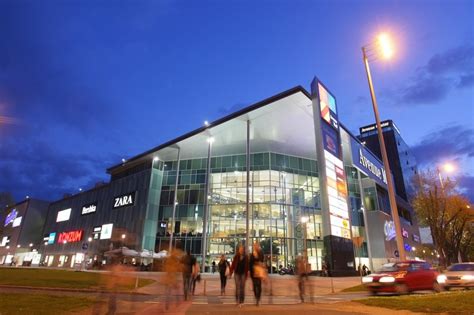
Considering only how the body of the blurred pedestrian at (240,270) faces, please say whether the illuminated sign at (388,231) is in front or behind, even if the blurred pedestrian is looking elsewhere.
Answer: behind

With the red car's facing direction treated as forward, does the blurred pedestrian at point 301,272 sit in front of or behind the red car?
in front

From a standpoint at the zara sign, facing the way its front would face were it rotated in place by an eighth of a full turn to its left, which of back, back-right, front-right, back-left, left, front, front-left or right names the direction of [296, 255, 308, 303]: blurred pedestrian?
front

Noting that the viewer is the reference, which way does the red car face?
facing the viewer and to the left of the viewer

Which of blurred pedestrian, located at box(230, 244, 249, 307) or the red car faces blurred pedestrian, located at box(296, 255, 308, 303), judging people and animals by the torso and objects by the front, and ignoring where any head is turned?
the red car

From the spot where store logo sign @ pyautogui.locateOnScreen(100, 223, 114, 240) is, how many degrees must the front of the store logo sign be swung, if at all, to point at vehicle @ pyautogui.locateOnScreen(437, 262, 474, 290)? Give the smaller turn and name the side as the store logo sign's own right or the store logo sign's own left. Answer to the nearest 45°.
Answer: approximately 45° to the store logo sign's own left

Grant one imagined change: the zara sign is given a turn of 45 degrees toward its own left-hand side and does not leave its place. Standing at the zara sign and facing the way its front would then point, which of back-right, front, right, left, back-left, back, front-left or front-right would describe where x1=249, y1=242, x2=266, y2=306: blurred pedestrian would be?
front

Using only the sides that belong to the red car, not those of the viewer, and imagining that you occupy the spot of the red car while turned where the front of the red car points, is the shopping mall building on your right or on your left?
on your right

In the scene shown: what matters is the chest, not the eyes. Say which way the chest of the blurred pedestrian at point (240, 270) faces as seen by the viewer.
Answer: toward the camera

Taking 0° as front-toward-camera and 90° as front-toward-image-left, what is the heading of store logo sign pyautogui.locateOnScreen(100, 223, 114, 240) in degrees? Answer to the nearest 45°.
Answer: approximately 45°

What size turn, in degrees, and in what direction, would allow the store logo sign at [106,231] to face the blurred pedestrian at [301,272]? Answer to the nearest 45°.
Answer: approximately 45° to its left

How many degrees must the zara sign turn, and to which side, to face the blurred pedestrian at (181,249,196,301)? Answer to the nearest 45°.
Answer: approximately 45° to its left

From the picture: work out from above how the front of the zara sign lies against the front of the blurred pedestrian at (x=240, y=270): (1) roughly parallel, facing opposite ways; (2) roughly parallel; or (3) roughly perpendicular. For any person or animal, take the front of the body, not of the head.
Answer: roughly parallel
